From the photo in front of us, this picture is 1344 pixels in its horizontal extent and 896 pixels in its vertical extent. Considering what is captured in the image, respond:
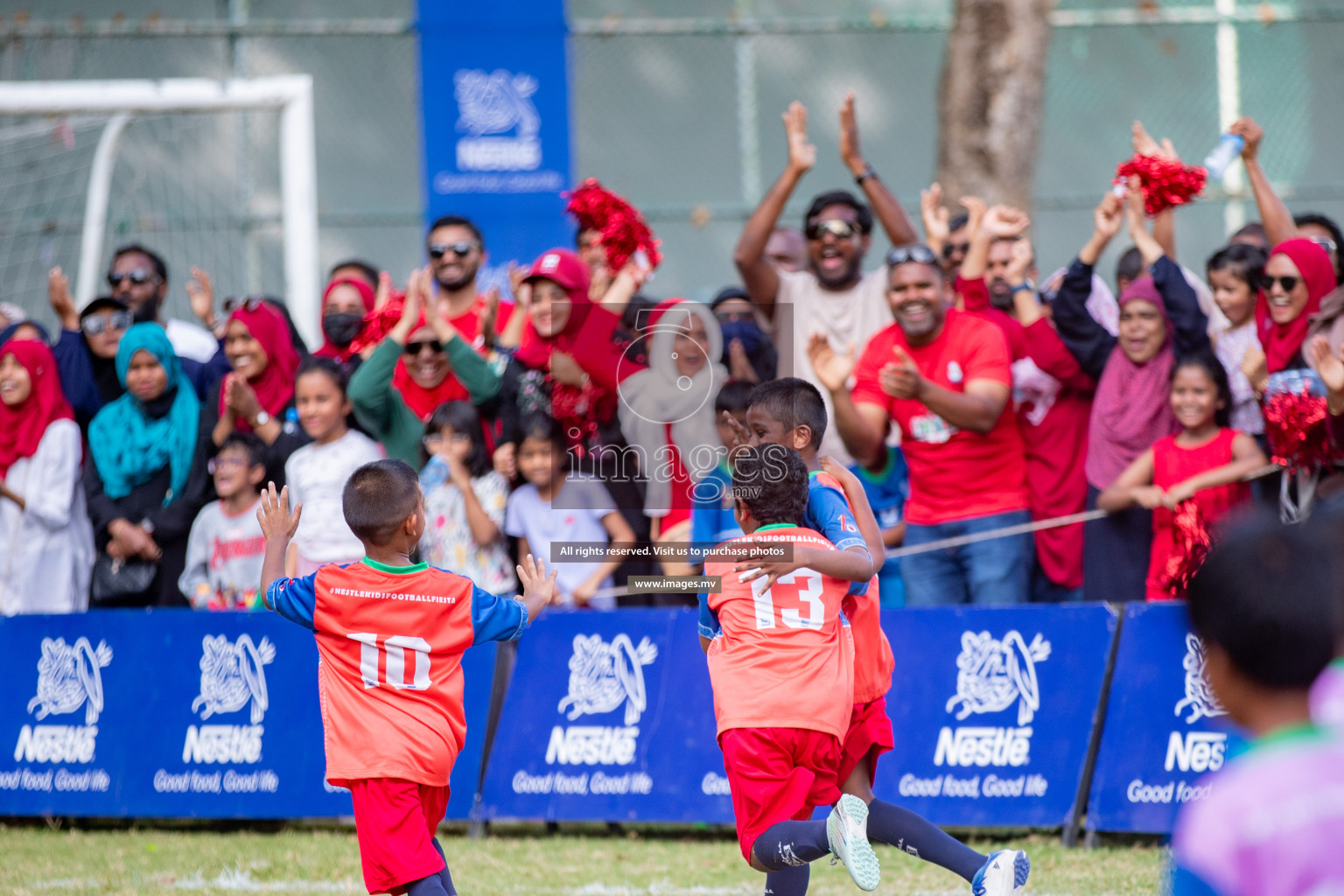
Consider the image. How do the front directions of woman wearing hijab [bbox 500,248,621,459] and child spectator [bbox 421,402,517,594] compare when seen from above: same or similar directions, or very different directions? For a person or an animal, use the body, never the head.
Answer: same or similar directions

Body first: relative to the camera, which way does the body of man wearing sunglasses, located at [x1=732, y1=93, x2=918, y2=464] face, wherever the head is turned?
toward the camera

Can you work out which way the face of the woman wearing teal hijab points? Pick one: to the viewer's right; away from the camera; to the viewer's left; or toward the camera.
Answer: toward the camera

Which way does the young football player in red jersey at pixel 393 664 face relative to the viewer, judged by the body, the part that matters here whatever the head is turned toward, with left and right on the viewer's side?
facing away from the viewer

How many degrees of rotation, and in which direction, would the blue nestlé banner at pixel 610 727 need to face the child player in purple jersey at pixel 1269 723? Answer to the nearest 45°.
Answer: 0° — it already faces them

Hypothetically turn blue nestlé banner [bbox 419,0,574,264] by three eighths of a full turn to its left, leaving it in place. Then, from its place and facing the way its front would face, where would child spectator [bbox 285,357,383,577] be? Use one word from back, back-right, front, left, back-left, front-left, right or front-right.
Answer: back-right

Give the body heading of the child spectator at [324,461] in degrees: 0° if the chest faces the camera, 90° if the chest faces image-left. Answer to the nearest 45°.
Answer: approximately 45°

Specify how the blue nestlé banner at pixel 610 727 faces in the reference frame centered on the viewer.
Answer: facing the viewer

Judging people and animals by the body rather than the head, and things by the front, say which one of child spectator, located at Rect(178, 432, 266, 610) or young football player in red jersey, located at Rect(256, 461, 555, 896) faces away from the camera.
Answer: the young football player in red jersey

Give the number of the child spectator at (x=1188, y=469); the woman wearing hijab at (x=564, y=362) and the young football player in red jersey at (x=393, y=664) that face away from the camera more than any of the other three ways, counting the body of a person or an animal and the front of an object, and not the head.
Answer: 1

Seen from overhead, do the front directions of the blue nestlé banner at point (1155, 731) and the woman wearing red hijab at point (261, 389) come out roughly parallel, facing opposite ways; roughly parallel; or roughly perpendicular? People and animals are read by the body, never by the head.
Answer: roughly parallel

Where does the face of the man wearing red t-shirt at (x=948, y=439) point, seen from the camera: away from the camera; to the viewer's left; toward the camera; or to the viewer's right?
toward the camera

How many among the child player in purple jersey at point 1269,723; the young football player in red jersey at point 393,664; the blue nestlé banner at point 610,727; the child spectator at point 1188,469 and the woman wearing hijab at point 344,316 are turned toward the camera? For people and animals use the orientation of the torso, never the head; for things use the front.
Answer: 3

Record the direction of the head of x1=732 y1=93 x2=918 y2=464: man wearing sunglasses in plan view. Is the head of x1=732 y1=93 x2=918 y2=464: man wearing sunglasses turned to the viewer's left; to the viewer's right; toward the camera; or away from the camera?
toward the camera

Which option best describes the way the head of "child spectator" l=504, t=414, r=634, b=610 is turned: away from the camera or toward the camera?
toward the camera

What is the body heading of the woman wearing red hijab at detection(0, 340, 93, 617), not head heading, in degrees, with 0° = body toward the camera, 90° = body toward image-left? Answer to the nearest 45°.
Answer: approximately 45°

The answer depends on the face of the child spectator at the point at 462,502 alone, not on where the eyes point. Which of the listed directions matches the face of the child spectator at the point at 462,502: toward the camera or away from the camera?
toward the camera

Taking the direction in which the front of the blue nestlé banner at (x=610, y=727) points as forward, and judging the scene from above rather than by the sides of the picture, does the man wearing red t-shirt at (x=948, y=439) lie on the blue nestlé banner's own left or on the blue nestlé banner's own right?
on the blue nestlé banner's own left
